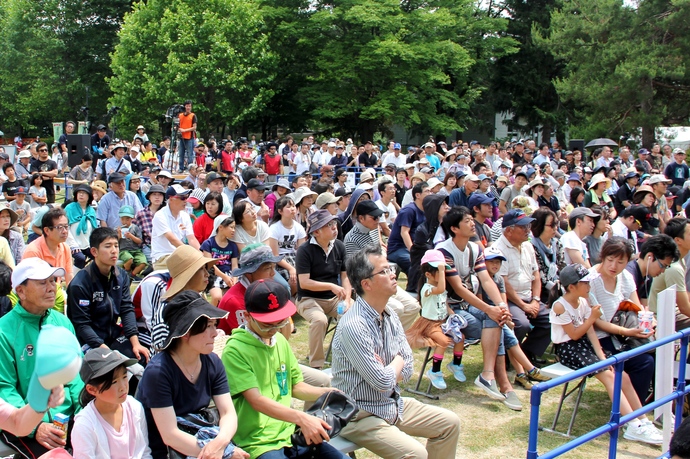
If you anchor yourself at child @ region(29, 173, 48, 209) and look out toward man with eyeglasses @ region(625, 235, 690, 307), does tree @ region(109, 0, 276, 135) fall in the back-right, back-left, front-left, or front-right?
back-left

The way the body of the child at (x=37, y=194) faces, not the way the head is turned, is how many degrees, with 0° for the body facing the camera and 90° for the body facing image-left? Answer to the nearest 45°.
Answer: approximately 315°

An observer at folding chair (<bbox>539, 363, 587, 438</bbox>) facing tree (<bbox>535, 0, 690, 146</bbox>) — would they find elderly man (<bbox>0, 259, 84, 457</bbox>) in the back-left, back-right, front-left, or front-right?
back-left

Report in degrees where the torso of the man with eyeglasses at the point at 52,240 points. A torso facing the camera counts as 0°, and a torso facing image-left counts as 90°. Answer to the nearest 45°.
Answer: approximately 315°

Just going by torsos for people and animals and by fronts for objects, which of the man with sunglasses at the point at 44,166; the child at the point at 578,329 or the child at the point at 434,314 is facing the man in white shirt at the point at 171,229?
the man with sunglasses

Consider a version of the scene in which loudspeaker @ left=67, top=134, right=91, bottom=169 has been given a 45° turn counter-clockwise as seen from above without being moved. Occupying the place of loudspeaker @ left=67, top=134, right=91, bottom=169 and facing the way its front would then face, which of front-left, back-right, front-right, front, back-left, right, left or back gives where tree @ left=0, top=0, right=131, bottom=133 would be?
left

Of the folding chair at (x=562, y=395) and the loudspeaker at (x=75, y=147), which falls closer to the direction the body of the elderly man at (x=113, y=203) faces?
the folding chair

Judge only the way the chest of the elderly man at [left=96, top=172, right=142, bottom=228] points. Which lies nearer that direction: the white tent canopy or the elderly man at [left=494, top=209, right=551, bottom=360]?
the elderly man
